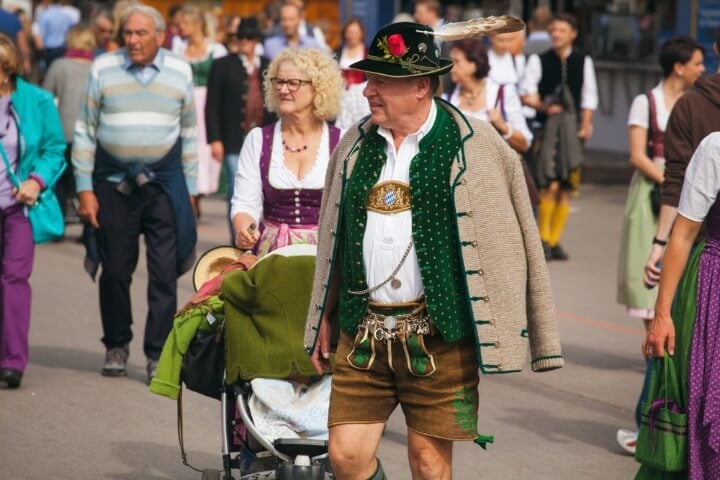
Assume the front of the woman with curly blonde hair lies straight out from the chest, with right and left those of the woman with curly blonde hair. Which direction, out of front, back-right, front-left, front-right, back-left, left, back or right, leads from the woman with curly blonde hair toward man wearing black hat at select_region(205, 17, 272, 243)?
back

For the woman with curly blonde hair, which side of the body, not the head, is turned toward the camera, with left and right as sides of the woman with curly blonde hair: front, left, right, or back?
front

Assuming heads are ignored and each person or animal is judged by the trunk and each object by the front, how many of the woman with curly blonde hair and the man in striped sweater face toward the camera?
2

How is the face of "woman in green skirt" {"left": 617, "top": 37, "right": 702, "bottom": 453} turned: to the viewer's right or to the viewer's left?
to the viewer's right

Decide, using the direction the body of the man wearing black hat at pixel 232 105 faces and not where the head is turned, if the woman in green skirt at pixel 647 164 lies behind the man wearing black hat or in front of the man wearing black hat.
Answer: in front

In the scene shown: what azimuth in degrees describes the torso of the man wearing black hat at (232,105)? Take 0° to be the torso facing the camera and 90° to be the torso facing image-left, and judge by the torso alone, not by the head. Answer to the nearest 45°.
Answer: approximately 315°

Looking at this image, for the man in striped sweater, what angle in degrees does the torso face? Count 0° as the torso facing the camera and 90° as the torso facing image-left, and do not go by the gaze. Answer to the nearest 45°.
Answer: approximately 0°

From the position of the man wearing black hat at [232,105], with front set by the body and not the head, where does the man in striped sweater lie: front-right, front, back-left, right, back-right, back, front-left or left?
front-right

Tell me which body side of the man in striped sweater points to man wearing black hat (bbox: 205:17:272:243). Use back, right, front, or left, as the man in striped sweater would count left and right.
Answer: back

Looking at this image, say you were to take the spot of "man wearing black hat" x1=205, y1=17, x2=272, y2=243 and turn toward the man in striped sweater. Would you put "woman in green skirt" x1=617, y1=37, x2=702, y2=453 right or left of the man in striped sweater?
left

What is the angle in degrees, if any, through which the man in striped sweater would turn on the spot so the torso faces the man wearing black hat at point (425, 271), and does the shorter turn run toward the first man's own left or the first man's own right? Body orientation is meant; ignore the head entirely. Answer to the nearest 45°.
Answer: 0° — they already face them
